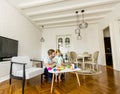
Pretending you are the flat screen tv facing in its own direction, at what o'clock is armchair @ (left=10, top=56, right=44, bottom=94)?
The armchair is roughly at 1 o'clock from the flat screen tv.

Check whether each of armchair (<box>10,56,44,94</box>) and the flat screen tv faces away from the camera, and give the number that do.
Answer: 0

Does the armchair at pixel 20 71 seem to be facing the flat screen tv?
no

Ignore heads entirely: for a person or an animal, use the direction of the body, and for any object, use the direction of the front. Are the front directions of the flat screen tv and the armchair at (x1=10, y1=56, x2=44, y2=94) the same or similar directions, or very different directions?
same or similar directions

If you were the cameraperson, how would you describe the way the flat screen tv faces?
facing the viewer and to the right of the viewer

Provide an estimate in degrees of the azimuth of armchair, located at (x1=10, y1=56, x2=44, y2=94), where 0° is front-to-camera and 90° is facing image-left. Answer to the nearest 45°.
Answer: approximately 315°
